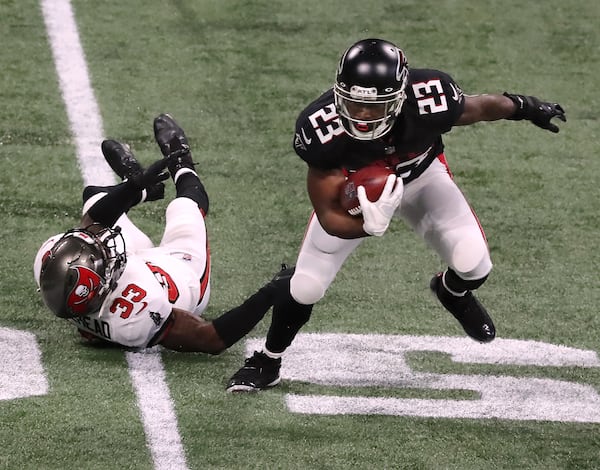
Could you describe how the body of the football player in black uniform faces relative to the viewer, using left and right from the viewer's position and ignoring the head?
facing the viewer

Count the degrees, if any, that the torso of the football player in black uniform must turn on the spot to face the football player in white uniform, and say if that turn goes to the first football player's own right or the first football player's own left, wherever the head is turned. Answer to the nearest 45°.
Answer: approximately 90° to the first football player's own right

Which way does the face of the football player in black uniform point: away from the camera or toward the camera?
toward the camera
